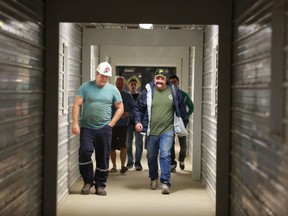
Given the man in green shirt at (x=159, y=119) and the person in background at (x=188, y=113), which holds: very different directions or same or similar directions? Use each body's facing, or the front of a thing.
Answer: same or similar directions

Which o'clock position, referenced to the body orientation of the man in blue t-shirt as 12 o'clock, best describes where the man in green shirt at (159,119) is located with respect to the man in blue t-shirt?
The man in green shirt is roughly at 8 o'clock from the man in blue t-shirt.

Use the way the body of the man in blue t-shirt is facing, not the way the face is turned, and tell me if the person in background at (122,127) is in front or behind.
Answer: behind

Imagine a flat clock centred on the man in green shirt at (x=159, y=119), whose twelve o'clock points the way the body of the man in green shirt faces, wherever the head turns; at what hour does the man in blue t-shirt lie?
The man in blue t-shirt is roughly at 2 o'clock from the man in green shirt.

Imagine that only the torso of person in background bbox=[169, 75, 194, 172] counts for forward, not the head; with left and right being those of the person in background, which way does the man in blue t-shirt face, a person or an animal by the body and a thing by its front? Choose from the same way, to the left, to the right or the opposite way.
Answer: the same way

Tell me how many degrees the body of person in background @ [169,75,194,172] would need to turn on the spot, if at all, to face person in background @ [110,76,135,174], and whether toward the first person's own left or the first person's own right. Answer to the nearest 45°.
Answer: approximately 90° to the first person's own right

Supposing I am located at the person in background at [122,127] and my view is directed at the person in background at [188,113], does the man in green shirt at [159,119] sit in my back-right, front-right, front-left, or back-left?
front-right

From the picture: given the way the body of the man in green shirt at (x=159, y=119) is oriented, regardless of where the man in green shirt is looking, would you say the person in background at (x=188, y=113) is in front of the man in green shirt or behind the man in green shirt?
behind

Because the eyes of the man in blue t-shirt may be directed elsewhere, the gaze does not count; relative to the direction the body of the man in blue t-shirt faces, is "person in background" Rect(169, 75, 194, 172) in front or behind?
behind

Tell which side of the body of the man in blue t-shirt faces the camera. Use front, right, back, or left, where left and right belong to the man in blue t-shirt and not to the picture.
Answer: front

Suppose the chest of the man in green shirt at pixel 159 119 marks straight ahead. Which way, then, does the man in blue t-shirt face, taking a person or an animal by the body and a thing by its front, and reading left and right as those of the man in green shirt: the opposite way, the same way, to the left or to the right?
the same way

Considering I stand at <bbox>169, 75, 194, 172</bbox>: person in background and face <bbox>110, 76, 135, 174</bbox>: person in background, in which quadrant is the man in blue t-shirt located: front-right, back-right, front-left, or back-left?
front-left

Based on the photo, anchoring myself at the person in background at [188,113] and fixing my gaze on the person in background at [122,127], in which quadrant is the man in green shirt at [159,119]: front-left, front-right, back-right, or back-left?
front-left

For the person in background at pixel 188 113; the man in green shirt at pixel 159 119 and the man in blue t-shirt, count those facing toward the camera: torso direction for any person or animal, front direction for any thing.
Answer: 3

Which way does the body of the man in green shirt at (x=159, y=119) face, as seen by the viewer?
toward the camera
